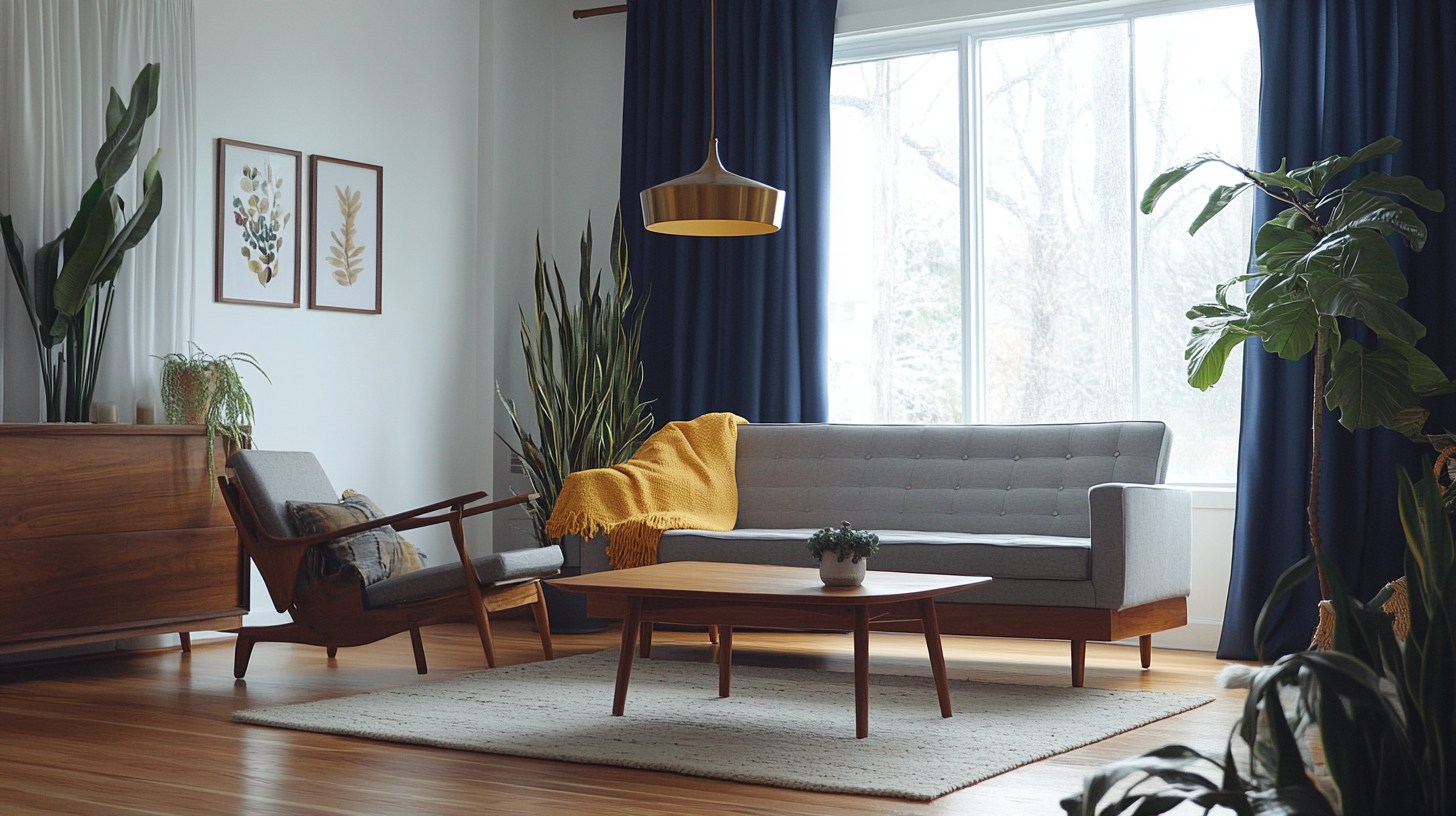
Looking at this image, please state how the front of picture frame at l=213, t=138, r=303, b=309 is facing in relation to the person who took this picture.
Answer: facing the viewer and to the right of the viewer

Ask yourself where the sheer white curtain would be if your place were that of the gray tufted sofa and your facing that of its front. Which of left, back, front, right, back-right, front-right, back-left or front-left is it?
front-right

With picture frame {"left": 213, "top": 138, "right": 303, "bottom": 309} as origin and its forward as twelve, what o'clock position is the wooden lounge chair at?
The wooden lounge chair is roughly at 1 o'clock from the picture frame.

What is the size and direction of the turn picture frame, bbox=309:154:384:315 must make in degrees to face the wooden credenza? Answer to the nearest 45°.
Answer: approximately 90° to its right

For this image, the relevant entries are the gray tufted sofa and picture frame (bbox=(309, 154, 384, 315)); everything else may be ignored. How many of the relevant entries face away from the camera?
0

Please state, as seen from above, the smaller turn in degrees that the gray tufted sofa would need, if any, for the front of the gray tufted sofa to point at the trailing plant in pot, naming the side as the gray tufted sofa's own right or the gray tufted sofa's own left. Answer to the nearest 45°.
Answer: approximately 45° to the gray tufted sofa's own right

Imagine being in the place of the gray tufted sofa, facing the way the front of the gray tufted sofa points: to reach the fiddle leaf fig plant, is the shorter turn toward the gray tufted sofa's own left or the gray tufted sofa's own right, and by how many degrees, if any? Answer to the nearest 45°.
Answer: approximately 135° to the gray tufted sofa's own left

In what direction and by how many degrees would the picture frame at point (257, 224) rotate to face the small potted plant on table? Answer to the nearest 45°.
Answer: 0° — it already faces it

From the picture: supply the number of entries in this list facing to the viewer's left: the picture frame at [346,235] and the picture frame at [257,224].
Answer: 0

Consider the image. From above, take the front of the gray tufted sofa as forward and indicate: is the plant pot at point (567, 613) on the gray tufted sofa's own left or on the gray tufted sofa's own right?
on the gray tufted sofa's own right

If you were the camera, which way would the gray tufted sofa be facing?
facing the viewer and to the left of the viewer

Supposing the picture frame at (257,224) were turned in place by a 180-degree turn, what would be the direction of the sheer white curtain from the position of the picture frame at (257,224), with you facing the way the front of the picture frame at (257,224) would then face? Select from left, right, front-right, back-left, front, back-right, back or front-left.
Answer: left
